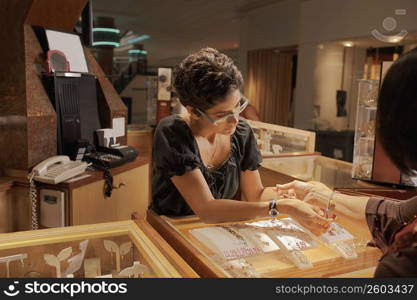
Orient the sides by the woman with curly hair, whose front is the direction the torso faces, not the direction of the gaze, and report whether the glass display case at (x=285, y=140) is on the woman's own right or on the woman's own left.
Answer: on the woman's own left

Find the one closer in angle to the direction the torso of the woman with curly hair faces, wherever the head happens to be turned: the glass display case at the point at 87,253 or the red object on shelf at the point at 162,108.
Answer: the glass display case

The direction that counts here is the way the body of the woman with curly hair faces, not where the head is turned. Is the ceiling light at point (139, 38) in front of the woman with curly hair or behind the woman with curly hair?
behind

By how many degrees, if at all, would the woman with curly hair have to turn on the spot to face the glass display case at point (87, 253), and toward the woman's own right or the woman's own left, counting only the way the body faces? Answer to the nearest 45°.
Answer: approximately 90° to the woman's own right

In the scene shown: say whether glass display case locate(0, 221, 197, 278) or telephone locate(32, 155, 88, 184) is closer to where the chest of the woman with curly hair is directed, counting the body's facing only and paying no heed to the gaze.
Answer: the glass display case

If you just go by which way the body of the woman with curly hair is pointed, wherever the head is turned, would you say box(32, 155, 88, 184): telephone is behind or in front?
behind

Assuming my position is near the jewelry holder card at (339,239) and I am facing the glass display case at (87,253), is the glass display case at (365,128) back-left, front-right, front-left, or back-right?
back-right

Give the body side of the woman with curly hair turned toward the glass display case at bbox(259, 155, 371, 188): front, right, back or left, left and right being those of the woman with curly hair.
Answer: left

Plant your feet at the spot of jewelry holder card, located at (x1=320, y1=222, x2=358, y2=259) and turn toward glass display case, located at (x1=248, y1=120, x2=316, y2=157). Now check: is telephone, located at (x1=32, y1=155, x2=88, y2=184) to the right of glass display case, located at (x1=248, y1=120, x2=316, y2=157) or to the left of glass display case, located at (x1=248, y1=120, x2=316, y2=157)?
left

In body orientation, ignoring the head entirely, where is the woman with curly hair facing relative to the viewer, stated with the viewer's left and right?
facing the viewer and to the right of the viewer

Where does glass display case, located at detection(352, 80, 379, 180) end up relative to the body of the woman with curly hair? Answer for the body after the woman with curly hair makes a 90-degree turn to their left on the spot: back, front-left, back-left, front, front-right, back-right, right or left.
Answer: front

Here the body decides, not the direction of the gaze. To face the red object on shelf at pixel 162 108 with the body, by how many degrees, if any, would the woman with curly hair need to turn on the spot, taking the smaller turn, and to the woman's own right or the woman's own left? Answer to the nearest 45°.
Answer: approximately 135° to the woman's own left
